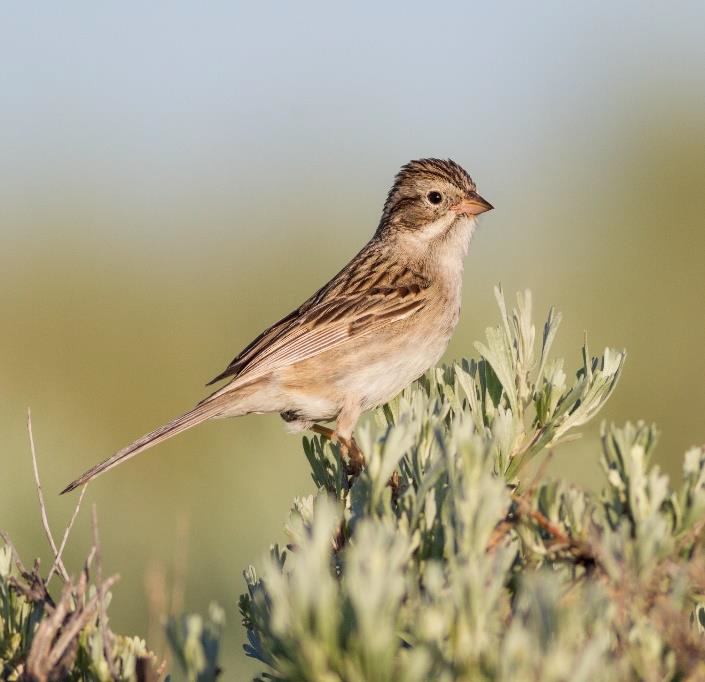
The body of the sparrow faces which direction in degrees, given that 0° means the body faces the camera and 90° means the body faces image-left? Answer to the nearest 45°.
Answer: approximately 270°
